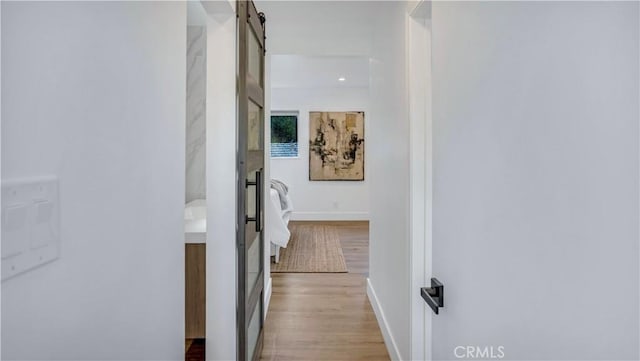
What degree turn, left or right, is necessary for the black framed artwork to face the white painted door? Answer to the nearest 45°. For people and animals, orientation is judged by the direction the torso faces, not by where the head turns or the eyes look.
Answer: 0° — it already faces it

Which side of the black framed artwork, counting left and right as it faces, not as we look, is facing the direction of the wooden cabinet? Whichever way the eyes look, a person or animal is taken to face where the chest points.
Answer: front

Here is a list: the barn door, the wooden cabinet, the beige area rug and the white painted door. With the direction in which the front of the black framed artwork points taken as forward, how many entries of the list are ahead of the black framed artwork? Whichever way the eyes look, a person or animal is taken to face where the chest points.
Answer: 4

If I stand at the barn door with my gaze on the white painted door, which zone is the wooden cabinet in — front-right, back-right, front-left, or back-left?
back-right

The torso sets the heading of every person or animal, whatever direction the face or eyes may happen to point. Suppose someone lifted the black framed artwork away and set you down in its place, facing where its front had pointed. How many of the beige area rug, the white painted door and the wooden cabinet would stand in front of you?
3

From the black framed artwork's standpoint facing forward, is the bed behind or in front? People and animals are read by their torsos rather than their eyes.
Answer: in front

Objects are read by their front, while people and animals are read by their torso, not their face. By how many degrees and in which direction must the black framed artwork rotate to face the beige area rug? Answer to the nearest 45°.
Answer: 0° — it already faces it

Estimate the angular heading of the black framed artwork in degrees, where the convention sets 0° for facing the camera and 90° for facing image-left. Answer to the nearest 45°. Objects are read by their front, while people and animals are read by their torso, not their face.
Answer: approximately 0°

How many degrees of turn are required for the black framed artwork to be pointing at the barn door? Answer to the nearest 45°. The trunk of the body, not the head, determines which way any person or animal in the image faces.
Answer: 0° — it already faces it
